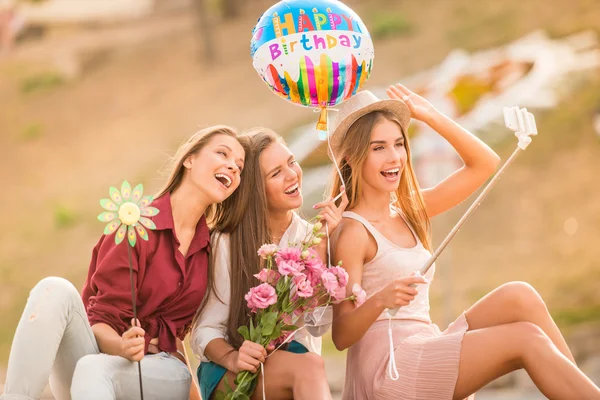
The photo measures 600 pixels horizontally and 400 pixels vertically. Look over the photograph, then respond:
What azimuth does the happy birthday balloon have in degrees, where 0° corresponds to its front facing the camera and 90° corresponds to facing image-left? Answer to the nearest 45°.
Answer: approximately 0°

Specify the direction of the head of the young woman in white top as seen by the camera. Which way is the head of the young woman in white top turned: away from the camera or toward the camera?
toward the camera

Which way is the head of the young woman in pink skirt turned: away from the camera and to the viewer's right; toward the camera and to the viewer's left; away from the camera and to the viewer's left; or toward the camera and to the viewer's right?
toward the camera and to the viewer's right

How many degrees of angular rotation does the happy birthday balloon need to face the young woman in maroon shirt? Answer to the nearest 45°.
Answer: approximately 90° to its right

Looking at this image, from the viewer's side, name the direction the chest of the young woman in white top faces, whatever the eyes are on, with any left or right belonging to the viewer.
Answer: facing the viewer and to the right of the viewer
